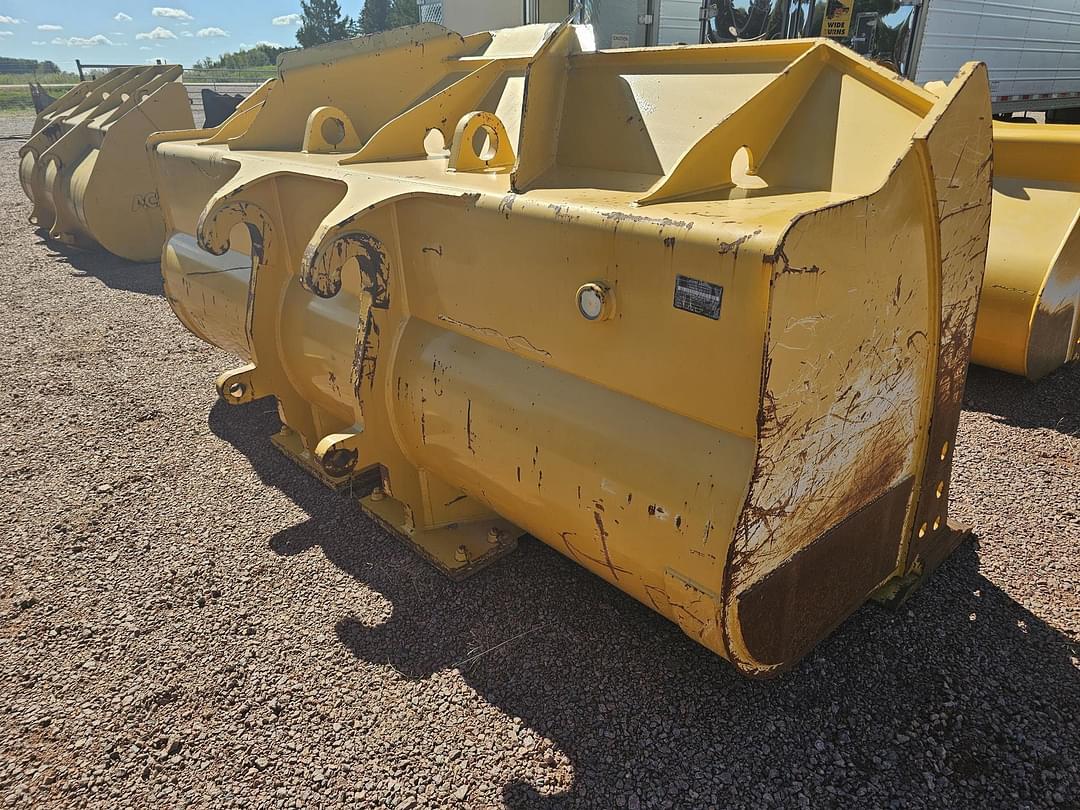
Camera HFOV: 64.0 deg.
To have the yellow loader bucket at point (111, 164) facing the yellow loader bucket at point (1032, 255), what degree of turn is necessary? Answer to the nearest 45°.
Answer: approximately 90° to its right

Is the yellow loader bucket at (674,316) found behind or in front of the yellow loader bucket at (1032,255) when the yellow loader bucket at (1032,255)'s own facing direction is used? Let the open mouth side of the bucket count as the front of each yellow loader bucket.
behind

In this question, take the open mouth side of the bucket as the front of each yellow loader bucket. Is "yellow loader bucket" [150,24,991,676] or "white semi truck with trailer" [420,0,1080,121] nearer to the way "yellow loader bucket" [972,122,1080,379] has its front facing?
the white semi truck with trailer

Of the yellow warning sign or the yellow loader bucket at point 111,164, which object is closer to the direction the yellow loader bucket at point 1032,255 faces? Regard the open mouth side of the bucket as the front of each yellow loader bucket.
the yellow warning sign

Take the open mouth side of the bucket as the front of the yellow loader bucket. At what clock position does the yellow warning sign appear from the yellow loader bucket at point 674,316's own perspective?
The yellow warning sign is roughly at 11 o'clock from the yellow loader bucket.

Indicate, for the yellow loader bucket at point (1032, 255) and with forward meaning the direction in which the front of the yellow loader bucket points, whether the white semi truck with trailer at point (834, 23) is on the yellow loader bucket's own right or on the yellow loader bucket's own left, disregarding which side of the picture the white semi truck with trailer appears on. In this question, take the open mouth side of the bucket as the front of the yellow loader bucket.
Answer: on the yellow loader bucket's own left

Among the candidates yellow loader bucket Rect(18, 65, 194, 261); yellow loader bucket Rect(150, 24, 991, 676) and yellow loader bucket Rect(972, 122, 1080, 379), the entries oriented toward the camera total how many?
0

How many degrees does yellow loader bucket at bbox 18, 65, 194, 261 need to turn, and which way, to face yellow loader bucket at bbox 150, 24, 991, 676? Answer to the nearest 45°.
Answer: approximately 135° to its right

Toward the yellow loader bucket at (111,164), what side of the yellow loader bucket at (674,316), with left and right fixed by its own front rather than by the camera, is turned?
left

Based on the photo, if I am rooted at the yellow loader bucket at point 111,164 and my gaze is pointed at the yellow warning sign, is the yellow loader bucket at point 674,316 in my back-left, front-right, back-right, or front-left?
front-right

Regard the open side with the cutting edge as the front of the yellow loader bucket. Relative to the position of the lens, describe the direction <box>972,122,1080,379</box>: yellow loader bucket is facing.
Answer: facing away from the viewer and to the right of the viewer

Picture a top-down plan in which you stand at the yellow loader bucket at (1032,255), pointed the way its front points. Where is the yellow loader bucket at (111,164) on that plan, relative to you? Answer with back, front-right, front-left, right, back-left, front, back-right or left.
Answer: back-left

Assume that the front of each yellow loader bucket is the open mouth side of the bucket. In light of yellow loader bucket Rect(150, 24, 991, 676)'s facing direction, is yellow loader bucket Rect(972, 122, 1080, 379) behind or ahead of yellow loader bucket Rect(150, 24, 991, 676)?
ahead

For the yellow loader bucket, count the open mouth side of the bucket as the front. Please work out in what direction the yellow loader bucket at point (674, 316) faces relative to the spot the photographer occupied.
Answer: facing away from the viewer and to the right of the viewer

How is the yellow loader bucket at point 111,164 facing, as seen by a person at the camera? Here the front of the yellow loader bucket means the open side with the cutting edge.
facing away from the viewer and to the right of the viewer
